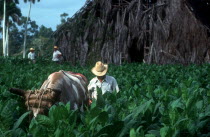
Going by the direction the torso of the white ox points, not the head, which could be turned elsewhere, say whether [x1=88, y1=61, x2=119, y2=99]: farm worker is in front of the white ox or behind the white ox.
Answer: behind
